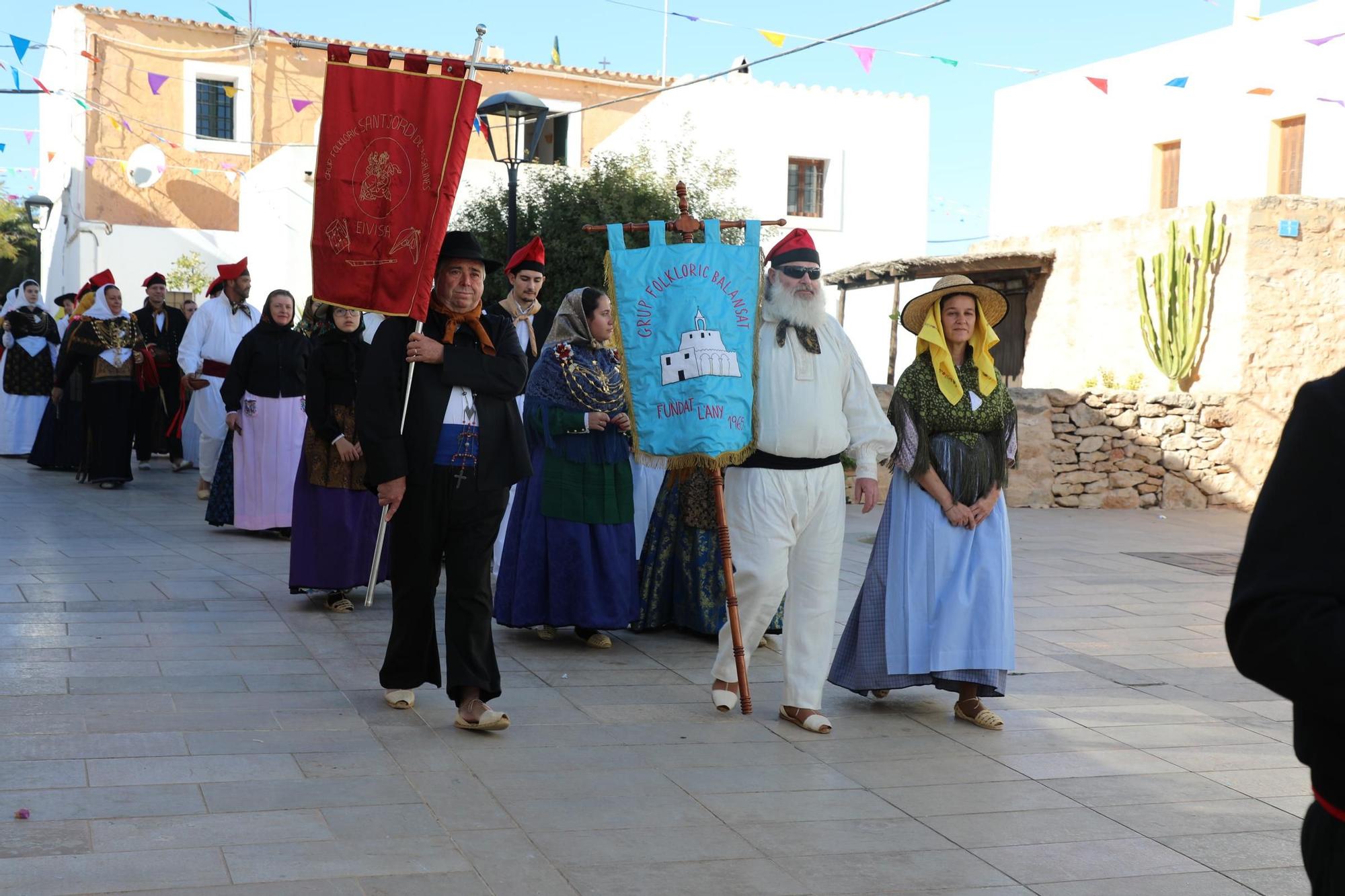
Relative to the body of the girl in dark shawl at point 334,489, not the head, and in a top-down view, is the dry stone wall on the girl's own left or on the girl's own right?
on the girl's own left

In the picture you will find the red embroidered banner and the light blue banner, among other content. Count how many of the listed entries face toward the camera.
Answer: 2

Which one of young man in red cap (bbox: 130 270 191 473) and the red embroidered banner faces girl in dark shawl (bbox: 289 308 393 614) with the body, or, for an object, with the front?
the young man in red cap

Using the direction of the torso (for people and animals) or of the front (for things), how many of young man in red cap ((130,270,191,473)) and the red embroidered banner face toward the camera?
2

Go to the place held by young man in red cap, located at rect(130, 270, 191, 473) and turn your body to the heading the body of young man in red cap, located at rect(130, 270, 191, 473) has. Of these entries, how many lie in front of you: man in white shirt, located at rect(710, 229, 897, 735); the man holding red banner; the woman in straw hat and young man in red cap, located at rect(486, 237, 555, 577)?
4
